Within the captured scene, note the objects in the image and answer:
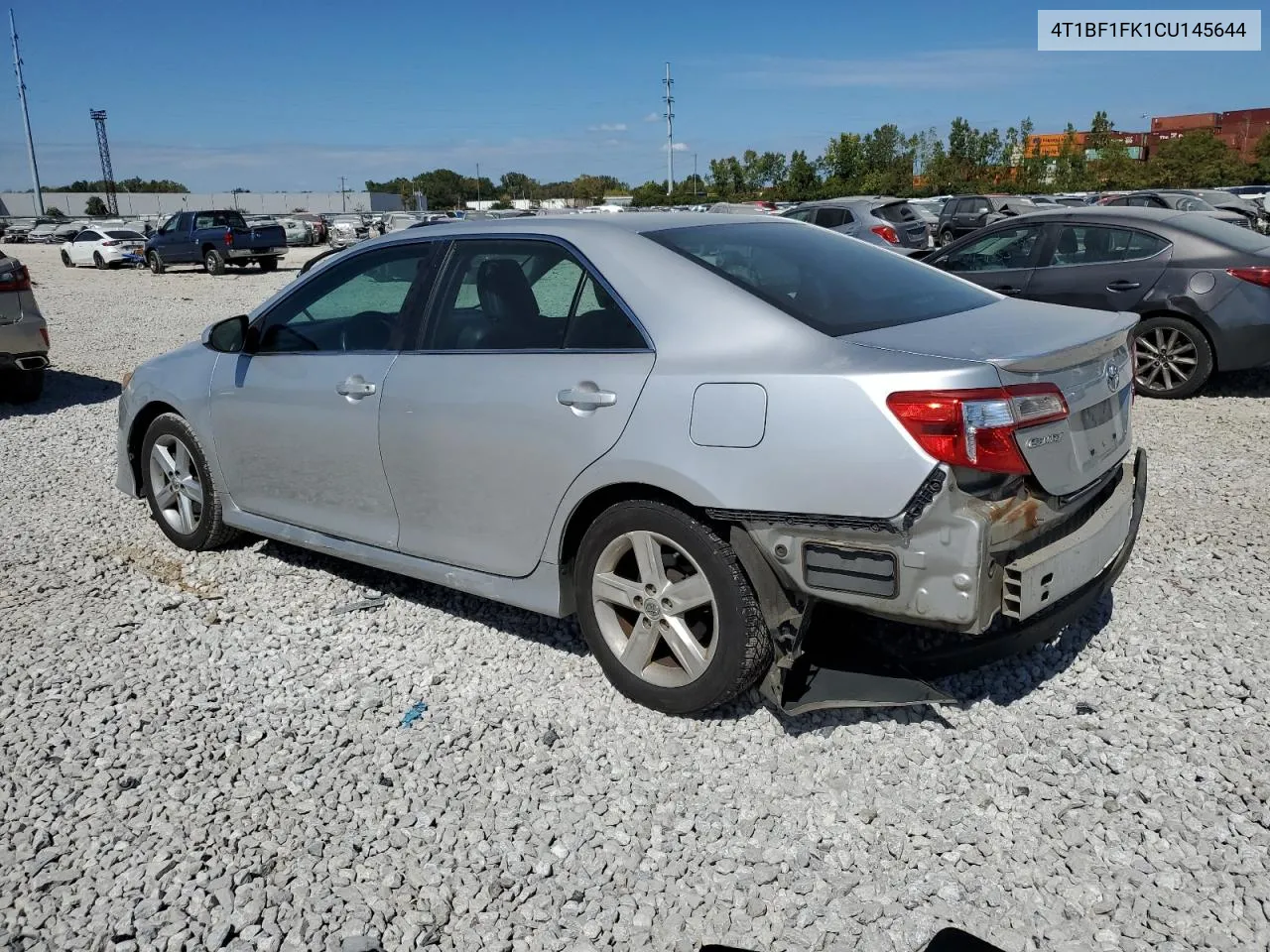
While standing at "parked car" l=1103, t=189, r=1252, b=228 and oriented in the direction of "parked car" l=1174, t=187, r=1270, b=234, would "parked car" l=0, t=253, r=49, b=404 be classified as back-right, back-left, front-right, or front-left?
back-right

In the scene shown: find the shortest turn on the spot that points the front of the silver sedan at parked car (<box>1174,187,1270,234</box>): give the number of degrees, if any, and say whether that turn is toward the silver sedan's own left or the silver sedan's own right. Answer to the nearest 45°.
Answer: approximately 90° to the silver sedan's own right

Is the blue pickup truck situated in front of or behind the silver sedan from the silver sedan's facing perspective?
in front

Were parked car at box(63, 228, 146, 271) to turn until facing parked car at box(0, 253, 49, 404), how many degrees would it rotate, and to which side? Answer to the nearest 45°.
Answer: approximately 135° to its left

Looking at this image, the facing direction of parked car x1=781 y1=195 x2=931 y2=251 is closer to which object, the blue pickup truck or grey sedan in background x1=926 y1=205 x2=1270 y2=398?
the blue pickup truck

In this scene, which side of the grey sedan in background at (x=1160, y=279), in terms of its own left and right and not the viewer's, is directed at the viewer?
left

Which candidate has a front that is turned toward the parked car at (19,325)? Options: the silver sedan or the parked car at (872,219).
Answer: the silver sedan

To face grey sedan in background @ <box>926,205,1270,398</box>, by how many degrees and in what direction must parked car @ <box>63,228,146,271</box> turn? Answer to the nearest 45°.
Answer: approximately 135° to its left

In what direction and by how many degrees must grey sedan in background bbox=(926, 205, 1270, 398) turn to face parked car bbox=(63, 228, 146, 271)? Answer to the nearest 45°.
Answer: approximately 45° to its right

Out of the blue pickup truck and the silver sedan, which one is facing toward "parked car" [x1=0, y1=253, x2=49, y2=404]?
the silver sedan

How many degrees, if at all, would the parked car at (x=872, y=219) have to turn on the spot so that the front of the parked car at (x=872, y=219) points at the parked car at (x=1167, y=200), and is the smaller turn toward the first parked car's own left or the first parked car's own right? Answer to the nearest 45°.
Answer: approximately 90° to the first parked car's own right

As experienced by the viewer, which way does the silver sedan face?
facing away from the viewer and to the left of the viewer

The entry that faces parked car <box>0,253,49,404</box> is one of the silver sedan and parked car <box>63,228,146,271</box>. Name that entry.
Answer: the silver sedan

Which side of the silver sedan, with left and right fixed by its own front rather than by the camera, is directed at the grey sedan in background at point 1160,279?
right

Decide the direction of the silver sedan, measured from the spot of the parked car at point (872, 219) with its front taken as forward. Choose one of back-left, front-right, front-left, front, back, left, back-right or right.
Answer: back-left
